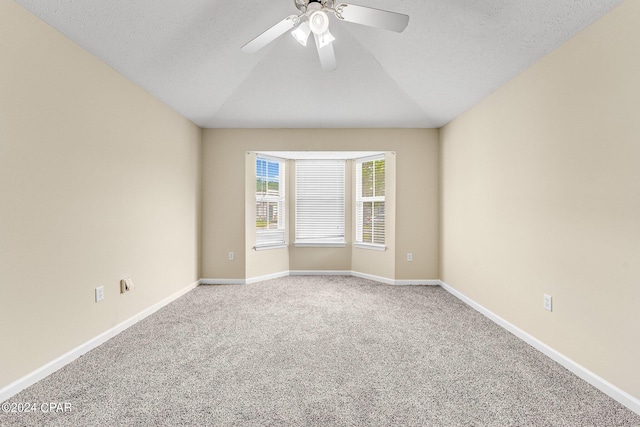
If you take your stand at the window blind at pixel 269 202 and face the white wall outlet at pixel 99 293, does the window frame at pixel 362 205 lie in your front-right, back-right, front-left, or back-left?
back-left

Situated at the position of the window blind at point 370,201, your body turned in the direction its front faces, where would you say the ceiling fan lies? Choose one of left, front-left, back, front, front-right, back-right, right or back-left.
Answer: front-left

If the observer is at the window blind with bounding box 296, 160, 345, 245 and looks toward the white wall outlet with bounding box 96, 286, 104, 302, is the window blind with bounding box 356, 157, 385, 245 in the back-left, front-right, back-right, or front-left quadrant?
back-left

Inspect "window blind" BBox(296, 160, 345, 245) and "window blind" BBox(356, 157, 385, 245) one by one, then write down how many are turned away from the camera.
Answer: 0

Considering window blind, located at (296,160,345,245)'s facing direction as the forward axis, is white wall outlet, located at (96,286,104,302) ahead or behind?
ahead

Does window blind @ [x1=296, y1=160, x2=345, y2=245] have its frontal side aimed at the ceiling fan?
yes

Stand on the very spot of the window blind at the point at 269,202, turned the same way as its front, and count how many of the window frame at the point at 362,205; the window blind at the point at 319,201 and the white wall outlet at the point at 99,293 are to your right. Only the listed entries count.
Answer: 1

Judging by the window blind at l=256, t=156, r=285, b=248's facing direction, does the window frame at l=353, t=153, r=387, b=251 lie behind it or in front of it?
in front

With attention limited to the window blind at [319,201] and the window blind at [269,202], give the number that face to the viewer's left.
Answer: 0

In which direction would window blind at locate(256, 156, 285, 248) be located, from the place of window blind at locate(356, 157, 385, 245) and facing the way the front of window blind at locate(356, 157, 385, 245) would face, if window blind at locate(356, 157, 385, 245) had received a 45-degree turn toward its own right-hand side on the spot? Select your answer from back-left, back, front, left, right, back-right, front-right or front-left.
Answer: front

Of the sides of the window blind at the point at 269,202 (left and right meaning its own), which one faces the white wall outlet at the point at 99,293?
right

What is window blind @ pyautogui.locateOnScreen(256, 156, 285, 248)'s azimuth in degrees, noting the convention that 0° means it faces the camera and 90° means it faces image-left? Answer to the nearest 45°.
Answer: approximately 315°

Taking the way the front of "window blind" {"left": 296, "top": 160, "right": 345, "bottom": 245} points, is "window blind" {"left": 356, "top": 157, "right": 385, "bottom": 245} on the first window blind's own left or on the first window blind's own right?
on the first window blind's own left

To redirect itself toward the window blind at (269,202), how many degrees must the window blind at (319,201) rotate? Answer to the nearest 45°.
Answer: approximately 90° to its right

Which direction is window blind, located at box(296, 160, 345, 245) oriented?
toward the camera

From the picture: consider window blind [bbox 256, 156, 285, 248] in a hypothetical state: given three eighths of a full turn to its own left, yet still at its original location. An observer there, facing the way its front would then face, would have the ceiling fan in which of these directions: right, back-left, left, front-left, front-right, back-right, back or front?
back
